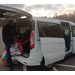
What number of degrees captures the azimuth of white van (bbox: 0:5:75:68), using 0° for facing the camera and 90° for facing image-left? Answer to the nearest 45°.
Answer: approximately 225°

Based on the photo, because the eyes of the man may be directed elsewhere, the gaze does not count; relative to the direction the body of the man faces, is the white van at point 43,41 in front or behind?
in front

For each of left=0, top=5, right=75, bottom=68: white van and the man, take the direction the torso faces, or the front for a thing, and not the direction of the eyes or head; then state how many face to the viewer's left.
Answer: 0
